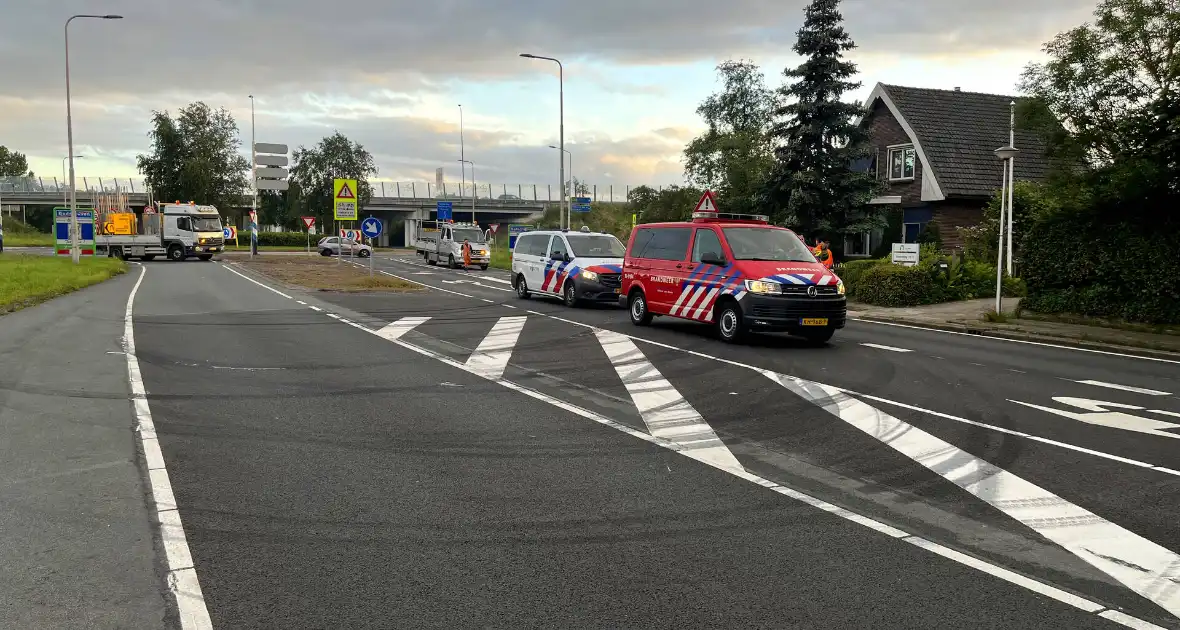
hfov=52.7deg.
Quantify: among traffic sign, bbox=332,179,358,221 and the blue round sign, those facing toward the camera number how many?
2

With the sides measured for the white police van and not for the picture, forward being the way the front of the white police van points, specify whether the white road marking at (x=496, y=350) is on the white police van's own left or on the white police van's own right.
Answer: on the white police van's own right

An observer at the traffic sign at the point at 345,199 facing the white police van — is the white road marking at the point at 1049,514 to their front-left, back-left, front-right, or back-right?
front-right

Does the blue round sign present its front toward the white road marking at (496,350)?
yes

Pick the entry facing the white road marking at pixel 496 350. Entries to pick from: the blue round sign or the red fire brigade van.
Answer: the blue round sign

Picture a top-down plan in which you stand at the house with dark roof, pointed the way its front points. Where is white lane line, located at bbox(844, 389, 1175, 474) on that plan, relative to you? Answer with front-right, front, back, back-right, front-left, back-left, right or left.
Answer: front-left

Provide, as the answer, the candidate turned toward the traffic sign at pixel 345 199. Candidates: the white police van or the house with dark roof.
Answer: the house with dark roof

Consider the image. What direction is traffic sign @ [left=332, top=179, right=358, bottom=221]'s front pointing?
toward the camera

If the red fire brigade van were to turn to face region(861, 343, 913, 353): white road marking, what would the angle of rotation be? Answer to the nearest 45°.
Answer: approximately 45° to its left

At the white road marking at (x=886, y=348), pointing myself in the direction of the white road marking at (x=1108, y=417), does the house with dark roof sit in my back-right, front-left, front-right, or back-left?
back-left

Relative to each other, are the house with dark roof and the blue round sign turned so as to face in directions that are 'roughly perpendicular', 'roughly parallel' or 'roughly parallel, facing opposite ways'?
roughly perpendicular

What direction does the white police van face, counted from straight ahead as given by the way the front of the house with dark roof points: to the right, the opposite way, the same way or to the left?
to the left

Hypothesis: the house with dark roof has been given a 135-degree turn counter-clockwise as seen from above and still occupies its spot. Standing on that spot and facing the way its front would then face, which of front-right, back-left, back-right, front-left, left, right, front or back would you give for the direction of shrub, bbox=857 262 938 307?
right

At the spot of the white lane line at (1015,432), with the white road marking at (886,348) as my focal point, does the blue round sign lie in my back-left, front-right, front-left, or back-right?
front-left

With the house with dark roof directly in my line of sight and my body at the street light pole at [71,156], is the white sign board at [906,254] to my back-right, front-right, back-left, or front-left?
front-right

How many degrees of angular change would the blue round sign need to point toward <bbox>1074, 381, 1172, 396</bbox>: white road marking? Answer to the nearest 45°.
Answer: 0° — it already faces it

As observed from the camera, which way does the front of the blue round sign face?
facing the viewer

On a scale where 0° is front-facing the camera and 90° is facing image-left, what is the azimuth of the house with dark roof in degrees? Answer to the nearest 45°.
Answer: approximately 45°
